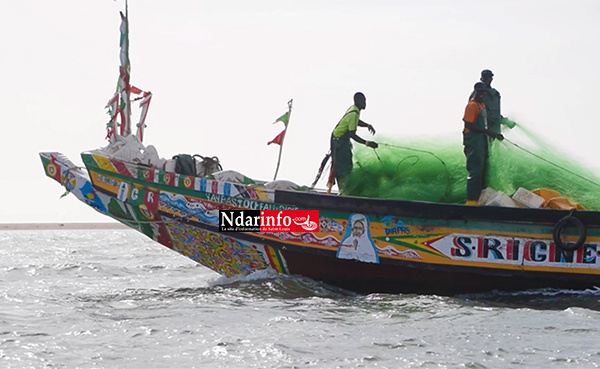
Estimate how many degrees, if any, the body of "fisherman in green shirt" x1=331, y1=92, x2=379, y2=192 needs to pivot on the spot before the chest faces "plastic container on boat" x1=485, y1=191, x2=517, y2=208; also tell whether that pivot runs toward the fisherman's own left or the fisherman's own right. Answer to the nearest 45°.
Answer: approximately 45° to the fisherman's own right

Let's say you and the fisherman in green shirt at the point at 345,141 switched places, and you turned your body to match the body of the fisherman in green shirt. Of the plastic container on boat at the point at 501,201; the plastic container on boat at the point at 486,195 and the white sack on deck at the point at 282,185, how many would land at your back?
1

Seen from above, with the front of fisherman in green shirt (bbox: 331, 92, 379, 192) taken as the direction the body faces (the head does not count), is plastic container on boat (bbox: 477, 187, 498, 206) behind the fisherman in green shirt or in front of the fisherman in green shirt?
in front

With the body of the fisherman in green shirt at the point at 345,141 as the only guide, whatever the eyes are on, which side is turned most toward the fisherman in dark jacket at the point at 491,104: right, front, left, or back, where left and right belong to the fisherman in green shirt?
front

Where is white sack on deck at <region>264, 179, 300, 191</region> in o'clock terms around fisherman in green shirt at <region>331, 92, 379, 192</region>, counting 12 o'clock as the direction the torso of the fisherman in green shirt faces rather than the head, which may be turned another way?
The white sack on deck is roughly at 6 o'clock from the fisherman in green shirt.

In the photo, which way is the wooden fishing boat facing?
to the viewer's left

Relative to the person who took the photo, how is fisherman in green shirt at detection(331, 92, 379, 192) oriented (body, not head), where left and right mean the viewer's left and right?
facing to the right of the viewer
